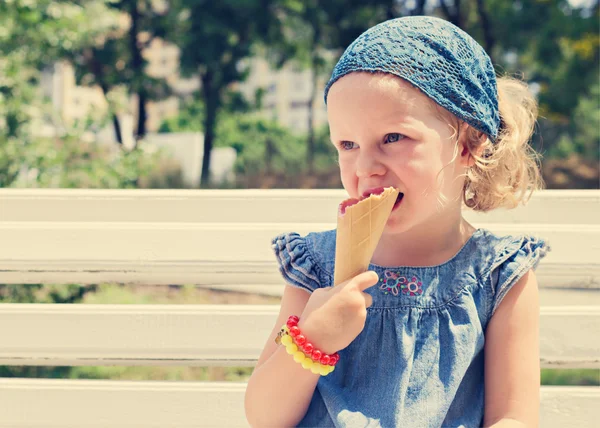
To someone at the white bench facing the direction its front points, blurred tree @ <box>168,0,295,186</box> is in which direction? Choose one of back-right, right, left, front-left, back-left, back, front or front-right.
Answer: back

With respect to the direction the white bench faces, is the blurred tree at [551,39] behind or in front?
behind

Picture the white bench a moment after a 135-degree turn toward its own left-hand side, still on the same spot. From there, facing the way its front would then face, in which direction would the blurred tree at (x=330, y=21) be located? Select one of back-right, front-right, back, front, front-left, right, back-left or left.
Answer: front-left

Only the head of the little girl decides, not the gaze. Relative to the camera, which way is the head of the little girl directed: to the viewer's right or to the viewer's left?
to the viewer's left

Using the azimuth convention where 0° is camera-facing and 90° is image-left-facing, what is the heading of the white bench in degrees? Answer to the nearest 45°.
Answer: approximately 0°

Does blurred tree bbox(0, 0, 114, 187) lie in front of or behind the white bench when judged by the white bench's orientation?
behind
